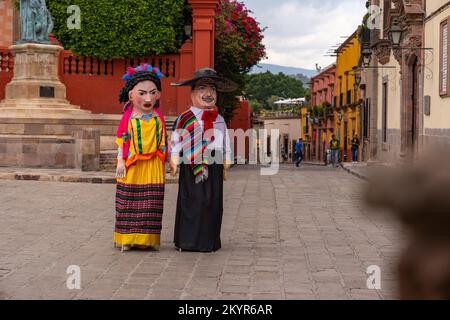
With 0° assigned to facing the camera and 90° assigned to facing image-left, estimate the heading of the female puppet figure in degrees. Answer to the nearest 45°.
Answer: approximately 315°

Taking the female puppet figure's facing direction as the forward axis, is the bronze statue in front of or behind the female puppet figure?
behind

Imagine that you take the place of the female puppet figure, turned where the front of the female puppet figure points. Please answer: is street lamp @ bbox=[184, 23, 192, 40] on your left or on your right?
on your left

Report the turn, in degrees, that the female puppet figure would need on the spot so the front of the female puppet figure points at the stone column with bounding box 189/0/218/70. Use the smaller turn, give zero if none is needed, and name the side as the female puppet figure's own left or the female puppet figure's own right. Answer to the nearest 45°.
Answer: approximately 135° to the female puppet figure's own left

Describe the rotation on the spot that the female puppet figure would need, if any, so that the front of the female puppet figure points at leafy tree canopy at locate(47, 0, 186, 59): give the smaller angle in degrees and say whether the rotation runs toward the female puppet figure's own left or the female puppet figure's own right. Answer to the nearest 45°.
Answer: approximately 135° to the female puppet figure's own left

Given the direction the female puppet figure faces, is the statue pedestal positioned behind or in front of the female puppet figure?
behind

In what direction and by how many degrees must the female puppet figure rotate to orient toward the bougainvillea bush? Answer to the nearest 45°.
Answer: approximately 135° to its left
